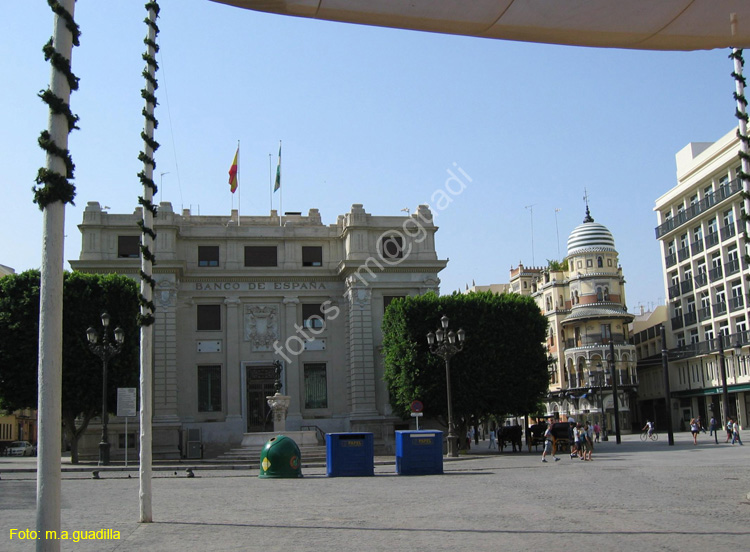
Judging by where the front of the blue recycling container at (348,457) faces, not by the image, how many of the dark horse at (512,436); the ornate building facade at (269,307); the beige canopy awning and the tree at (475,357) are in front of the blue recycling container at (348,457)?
1

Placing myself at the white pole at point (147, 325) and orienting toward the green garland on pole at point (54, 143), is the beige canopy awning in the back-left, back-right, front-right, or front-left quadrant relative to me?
front-left

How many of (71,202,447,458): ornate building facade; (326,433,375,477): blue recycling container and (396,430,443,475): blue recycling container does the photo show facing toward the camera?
3

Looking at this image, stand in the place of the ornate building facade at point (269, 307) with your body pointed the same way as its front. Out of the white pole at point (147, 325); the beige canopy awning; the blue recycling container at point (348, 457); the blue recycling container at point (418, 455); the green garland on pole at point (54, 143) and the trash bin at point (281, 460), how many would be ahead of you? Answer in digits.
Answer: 6

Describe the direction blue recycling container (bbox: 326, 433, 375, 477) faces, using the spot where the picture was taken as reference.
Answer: facing the viewer

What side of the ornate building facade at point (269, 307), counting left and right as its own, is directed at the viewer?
front

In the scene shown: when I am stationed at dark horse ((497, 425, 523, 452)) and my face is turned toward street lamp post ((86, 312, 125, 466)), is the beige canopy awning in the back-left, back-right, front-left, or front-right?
front-left

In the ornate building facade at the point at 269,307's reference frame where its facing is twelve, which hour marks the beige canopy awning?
The beige canopy awning is roughly at 12 o'clock from the ornate building facade.

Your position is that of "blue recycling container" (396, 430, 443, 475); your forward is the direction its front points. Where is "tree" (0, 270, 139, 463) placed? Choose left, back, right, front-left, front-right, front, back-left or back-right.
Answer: back-right

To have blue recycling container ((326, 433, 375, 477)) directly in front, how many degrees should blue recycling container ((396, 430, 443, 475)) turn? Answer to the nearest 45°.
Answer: approximately 90° to its right

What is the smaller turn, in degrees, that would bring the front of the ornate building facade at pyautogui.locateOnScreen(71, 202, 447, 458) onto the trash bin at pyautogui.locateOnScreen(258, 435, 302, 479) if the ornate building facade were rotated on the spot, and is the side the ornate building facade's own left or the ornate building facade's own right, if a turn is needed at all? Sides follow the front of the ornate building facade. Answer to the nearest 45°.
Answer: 0° — it already faces it

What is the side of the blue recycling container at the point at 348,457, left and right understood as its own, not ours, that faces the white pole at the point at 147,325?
front

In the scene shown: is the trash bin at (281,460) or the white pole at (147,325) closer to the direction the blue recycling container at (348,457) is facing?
the white pole

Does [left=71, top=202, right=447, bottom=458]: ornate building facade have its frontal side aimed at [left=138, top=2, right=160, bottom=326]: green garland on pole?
yes

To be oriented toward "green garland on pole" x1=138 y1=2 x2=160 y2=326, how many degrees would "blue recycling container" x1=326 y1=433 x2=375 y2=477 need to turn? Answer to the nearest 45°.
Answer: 0° — it already faces it
